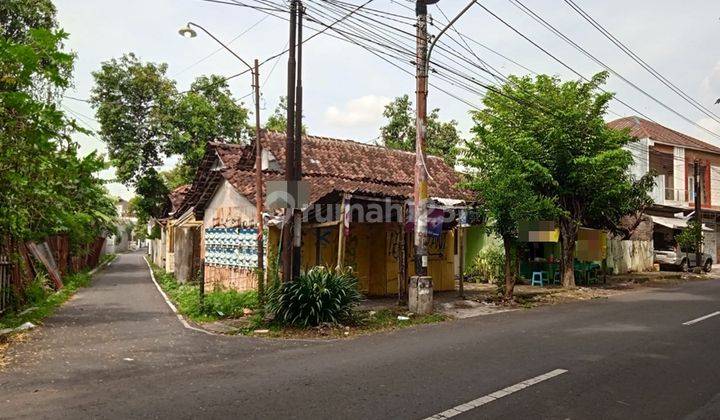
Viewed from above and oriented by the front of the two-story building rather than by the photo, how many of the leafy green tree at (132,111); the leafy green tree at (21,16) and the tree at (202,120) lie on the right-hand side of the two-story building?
3

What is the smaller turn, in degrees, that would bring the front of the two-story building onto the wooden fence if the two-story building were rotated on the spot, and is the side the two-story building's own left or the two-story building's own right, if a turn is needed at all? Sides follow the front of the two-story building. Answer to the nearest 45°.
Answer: approximately 90° to the two-story building's own right

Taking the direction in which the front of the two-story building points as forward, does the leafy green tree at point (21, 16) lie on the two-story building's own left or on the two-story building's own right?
on the two-story building's own right

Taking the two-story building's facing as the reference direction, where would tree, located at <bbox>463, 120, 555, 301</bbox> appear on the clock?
The tree is roughly at 2 o'clock from the two-story building.

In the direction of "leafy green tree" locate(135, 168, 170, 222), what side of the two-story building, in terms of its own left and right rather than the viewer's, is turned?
right

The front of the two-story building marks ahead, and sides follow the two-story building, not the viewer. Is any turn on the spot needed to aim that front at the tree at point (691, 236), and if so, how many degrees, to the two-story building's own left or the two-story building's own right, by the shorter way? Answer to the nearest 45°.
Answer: approximately 45° to the two-story building's own right

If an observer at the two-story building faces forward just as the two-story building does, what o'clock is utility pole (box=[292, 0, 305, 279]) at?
The utility pole is roughly at 2 o'clock from the two-story building.

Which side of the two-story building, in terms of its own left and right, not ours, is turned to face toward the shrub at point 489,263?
right

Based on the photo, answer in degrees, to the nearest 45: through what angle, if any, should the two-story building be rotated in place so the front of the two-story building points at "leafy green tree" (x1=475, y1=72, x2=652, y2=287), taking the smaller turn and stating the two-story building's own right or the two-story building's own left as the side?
approximately 45° to the two-story building's own right

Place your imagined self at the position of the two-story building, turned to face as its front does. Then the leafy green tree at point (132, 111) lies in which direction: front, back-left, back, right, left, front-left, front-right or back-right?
right

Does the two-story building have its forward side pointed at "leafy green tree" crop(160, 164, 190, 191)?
no

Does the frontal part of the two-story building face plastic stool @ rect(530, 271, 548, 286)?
no
